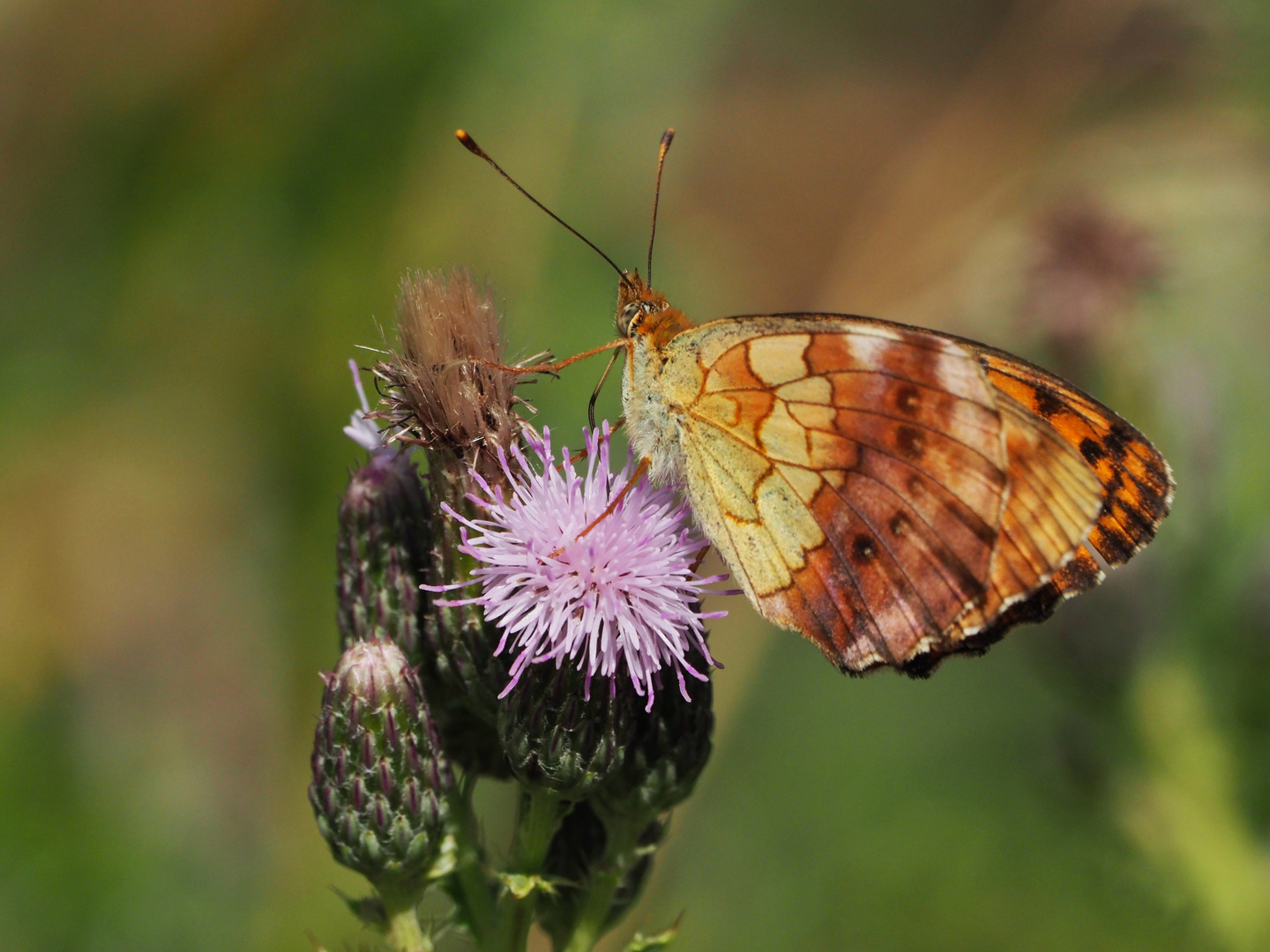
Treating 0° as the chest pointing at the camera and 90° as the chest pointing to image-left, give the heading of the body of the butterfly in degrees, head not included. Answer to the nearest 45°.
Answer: approximately 90°

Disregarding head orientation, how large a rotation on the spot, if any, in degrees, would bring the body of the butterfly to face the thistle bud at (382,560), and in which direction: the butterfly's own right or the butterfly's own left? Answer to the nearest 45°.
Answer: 0° — it already faces it
